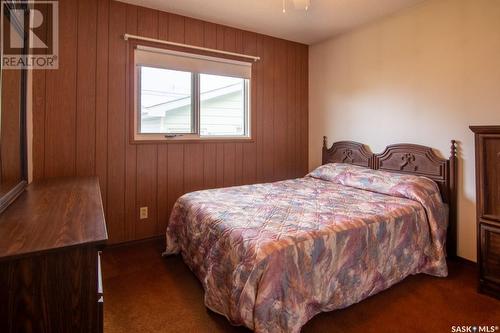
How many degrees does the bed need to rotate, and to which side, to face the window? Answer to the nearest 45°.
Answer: approximately 90° to its right

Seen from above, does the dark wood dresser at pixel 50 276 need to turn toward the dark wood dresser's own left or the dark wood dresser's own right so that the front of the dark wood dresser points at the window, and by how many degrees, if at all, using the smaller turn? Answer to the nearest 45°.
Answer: approximately 45° to the dark wood dresser's own left

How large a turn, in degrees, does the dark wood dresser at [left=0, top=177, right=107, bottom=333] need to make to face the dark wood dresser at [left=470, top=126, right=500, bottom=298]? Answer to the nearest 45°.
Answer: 0° — it already faces it

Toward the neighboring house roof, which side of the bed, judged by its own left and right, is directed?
right

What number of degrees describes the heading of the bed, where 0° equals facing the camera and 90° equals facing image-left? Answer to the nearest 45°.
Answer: approximately 45°

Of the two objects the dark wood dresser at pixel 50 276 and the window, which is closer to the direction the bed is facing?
the dark wood dresser

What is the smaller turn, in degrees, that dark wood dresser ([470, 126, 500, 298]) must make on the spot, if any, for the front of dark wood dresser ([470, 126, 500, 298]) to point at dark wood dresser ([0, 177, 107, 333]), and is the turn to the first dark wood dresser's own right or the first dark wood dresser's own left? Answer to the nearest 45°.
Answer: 0° — it already faces it

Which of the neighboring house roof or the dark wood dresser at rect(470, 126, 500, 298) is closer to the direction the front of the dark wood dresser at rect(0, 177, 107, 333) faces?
the dark wood dresser

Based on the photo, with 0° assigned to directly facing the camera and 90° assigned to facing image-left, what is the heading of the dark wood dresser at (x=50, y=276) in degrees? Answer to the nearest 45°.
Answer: approximately 270°
